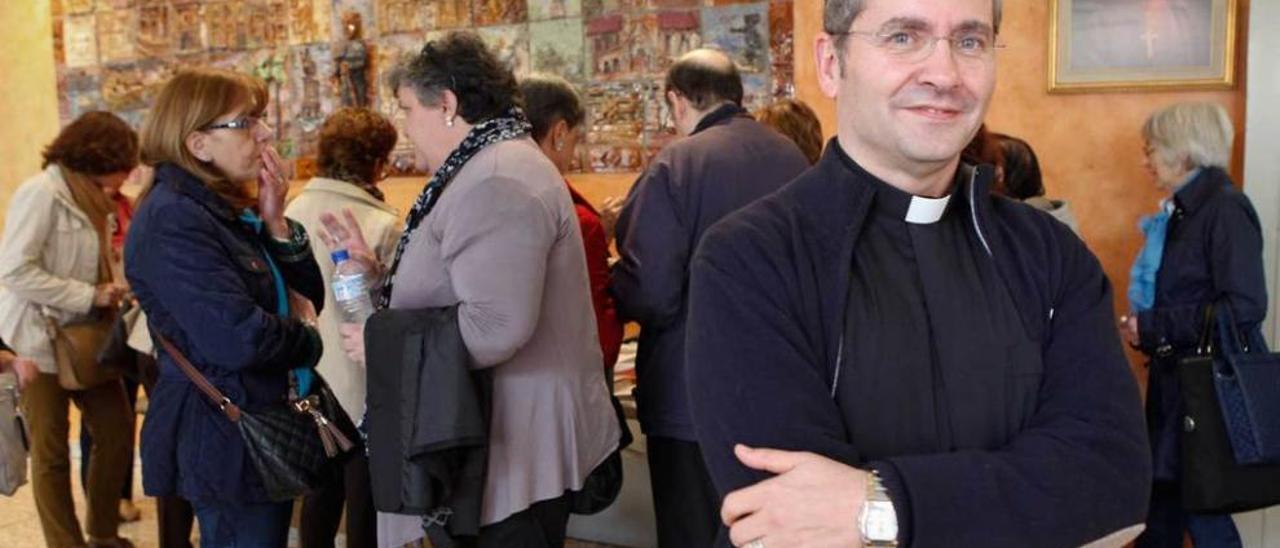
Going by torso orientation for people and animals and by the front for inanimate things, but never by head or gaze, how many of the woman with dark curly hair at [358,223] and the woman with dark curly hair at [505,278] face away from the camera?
1

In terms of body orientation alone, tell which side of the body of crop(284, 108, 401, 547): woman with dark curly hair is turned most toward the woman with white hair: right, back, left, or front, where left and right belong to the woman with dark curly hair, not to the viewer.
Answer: right

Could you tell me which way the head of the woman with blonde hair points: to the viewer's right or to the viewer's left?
to the viewer's right

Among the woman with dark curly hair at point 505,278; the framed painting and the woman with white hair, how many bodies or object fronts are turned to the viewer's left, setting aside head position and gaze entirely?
2

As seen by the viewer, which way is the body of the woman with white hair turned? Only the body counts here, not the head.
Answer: to the viewer's left

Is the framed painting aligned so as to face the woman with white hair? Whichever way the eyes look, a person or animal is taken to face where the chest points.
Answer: yes

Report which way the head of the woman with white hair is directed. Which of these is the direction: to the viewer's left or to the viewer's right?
to the viewer's left

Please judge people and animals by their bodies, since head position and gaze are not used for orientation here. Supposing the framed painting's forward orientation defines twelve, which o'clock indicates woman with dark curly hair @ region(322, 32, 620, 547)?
The woman with dark curly hair is roughly at 1 o'clock from the framed painting.

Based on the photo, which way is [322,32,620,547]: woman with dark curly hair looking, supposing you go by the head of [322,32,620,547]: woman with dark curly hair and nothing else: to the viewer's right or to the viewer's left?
to the viewer's left

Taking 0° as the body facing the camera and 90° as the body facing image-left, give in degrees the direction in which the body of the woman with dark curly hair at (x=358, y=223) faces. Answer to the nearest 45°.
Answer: approximately 180°

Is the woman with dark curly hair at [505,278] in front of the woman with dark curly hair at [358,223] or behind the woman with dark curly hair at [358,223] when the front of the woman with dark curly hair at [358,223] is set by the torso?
behind

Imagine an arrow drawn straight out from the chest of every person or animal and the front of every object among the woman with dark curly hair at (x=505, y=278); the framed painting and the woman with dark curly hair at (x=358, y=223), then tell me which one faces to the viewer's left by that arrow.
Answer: the woman with dark curly hair at (x=505, y=278)
